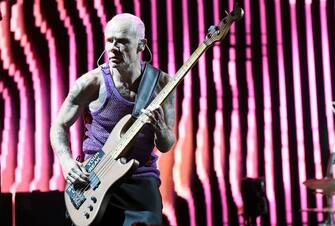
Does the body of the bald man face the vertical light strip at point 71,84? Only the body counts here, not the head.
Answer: no

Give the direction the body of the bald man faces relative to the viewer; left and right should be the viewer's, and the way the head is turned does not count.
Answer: facing the viewer

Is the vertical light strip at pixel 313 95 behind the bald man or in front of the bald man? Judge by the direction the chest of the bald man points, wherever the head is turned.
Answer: behind

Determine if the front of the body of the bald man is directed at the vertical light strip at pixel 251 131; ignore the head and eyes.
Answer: no

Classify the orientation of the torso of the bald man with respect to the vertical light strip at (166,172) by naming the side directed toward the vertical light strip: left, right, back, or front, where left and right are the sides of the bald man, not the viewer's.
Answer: back

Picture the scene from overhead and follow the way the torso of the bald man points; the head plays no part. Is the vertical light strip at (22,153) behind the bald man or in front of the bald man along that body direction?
behind

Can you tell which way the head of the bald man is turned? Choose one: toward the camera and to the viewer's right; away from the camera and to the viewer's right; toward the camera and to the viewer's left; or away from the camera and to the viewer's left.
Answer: toward the camera and to the viewer's left

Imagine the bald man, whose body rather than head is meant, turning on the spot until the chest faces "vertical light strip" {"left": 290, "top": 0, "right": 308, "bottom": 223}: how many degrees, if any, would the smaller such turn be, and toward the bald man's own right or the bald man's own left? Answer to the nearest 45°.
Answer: approximately 135° to the bald man's own left

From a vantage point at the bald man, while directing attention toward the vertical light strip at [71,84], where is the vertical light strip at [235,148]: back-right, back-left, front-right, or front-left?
front-right

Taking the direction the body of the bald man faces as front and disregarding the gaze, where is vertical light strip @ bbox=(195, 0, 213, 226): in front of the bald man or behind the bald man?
behind

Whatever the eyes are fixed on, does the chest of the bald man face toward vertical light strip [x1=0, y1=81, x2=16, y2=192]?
no

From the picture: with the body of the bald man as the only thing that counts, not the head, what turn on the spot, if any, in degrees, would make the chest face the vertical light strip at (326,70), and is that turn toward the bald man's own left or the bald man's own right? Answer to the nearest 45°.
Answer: approximately 135° to the bald man's own left

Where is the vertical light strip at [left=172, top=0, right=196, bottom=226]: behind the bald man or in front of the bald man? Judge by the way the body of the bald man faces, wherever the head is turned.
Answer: behind

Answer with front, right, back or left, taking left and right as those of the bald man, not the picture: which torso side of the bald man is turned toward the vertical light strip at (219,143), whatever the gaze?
back
